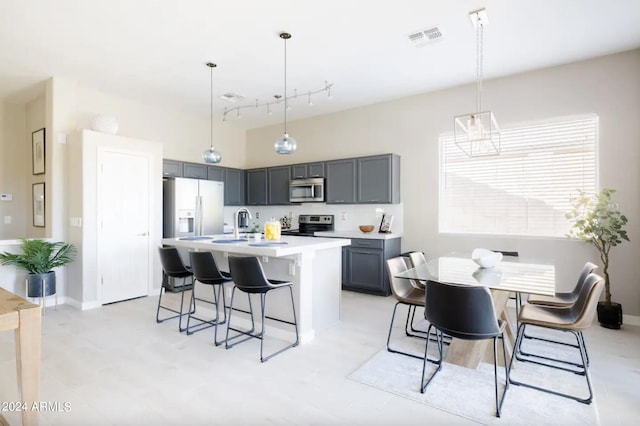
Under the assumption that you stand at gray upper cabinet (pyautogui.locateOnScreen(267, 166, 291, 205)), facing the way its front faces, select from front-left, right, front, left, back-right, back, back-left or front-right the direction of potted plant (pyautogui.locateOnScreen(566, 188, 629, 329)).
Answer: left

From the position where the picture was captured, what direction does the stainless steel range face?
facing the viewer and to the left of the viewer

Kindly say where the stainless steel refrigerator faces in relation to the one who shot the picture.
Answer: facing the viewer and to the right of the viewer

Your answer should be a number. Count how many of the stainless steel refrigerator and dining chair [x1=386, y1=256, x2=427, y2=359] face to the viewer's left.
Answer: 0
